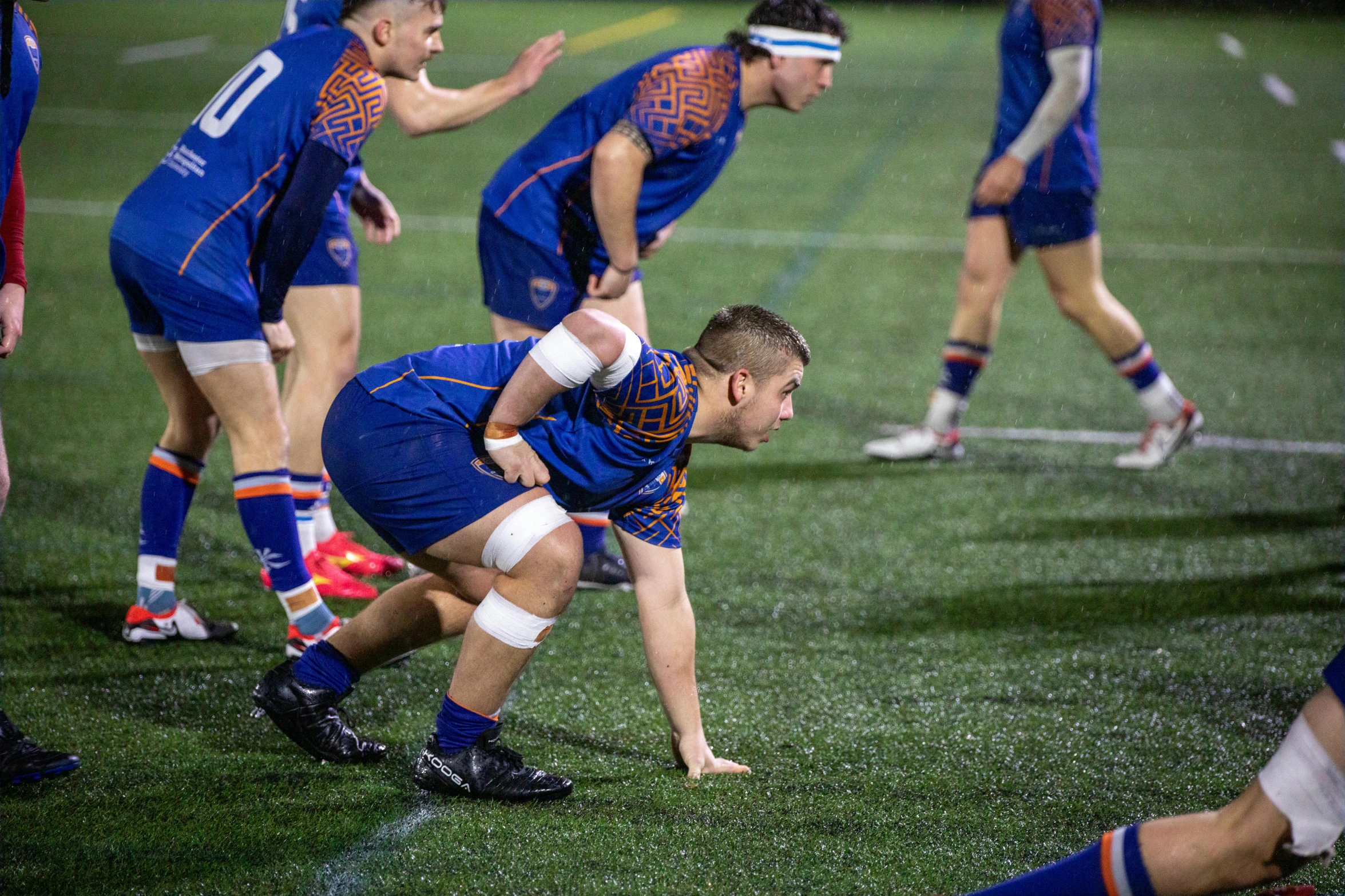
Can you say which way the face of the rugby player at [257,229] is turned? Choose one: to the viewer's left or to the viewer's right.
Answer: to the viewer's right

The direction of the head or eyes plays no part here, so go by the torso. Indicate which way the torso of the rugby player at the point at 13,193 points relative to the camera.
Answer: to the viewer's right

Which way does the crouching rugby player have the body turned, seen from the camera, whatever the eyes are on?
to the viewer's right

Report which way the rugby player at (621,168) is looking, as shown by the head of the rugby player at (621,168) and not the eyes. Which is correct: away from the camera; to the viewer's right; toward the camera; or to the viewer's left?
to the viewer's right
